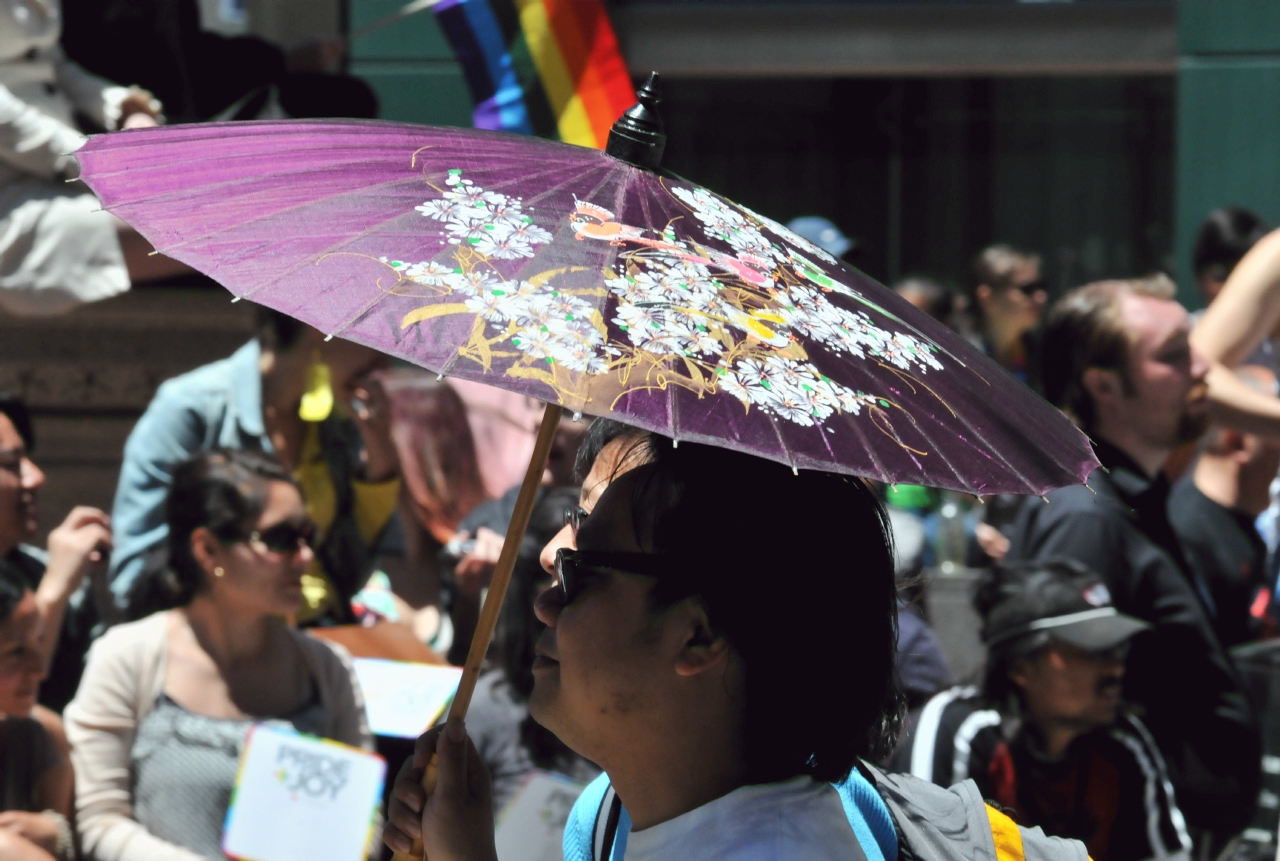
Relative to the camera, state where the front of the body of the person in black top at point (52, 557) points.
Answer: to the viewer's right

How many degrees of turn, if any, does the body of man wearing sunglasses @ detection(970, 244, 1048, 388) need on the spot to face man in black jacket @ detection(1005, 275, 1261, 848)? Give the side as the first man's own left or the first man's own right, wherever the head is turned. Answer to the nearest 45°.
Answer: approximately 45° to the first man's own right

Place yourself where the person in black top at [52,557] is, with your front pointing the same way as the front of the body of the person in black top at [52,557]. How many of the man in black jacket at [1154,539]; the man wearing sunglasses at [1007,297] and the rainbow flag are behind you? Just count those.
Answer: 0

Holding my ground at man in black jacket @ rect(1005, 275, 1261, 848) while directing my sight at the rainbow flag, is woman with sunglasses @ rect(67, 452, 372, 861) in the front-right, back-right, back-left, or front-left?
front-left

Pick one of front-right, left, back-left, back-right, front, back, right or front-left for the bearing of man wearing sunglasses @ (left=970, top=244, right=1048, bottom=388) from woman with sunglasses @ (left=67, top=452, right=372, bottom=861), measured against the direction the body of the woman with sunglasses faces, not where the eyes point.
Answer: left

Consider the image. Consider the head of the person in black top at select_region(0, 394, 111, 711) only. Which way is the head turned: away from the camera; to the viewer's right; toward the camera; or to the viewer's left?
to the viewer's right

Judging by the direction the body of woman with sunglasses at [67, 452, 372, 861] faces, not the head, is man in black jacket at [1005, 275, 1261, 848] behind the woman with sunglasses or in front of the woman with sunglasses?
in front

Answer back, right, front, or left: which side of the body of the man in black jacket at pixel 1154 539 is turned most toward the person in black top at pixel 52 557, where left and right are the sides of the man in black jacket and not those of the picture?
back

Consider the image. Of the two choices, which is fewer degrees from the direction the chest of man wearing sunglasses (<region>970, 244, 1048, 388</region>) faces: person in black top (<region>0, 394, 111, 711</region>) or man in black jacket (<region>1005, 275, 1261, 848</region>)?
the man in black jacket

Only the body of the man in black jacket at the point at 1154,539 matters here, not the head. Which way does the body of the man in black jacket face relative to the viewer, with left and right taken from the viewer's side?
facing to the right of the viewer

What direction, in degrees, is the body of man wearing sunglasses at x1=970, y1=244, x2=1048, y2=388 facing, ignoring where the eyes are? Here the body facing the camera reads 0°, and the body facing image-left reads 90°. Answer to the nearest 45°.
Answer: approximately 315°

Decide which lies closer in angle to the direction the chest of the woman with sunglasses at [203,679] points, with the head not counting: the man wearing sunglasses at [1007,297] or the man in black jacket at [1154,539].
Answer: the man in black jacket

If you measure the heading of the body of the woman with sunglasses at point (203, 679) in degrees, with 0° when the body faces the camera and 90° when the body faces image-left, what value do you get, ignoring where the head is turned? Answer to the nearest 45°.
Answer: approximately 315°
